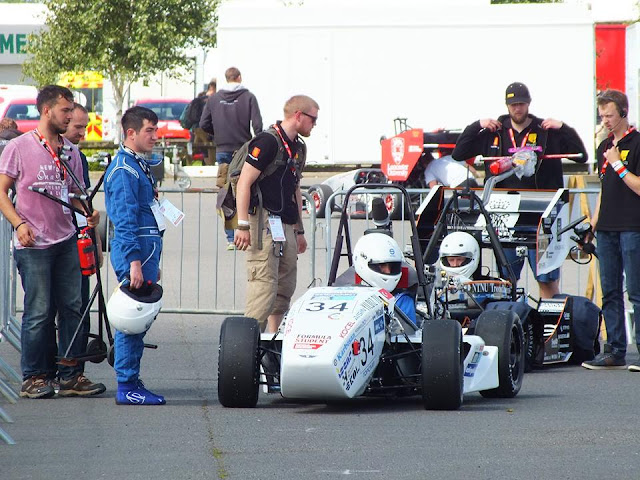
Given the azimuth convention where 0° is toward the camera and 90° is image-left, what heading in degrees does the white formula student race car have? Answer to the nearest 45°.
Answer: approximately 45°

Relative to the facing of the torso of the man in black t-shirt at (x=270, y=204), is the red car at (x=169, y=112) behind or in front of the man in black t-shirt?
behind

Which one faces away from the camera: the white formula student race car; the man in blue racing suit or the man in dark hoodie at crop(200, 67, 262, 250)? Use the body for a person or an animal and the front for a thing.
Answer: the man in dark hoodie

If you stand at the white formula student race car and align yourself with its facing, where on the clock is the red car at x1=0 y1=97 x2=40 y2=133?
The red car is roughly at 4 o'clock from the white formula student race car.

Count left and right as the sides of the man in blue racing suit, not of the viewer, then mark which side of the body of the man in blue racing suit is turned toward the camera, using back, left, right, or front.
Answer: right

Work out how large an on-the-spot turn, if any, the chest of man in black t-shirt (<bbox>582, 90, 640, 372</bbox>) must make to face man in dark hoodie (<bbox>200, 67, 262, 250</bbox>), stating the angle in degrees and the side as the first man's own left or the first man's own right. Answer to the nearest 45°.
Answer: approximately 90° to the first man's own right

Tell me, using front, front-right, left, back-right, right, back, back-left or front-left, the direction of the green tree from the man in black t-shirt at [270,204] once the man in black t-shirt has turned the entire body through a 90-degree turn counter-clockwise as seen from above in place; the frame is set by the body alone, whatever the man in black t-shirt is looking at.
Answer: front-left

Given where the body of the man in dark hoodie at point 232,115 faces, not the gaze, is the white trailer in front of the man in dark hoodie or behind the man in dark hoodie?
in front

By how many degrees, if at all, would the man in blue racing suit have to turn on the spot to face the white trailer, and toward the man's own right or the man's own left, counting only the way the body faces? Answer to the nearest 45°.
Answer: approximately 90° to the man's own left

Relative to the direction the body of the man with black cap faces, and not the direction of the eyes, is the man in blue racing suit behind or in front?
in front

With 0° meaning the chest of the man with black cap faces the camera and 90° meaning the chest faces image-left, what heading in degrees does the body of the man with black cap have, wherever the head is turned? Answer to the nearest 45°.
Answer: approximately 0°

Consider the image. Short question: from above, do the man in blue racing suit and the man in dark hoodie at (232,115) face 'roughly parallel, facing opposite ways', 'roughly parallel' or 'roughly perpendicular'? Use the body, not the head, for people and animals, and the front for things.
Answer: roughly perpendicular

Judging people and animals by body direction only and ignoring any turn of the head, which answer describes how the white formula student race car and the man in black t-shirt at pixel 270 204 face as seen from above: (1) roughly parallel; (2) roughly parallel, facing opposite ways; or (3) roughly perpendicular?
roughly perpendicular

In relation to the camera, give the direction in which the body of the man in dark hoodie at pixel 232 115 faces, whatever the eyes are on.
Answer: away from the camera

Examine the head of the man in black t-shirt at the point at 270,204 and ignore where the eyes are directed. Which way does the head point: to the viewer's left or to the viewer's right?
to the viewer's right
